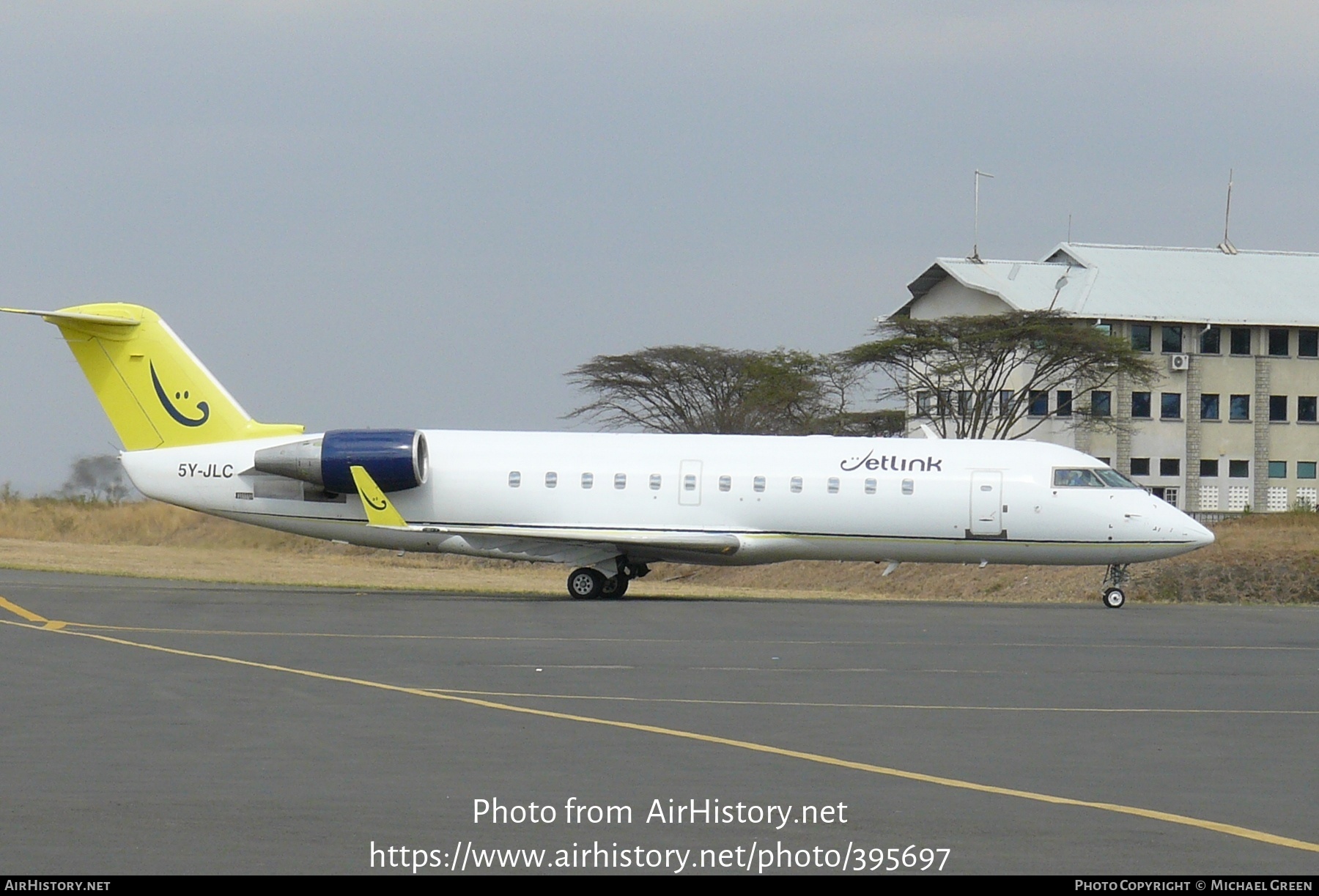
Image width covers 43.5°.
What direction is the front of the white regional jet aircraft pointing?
to the viewer's right
